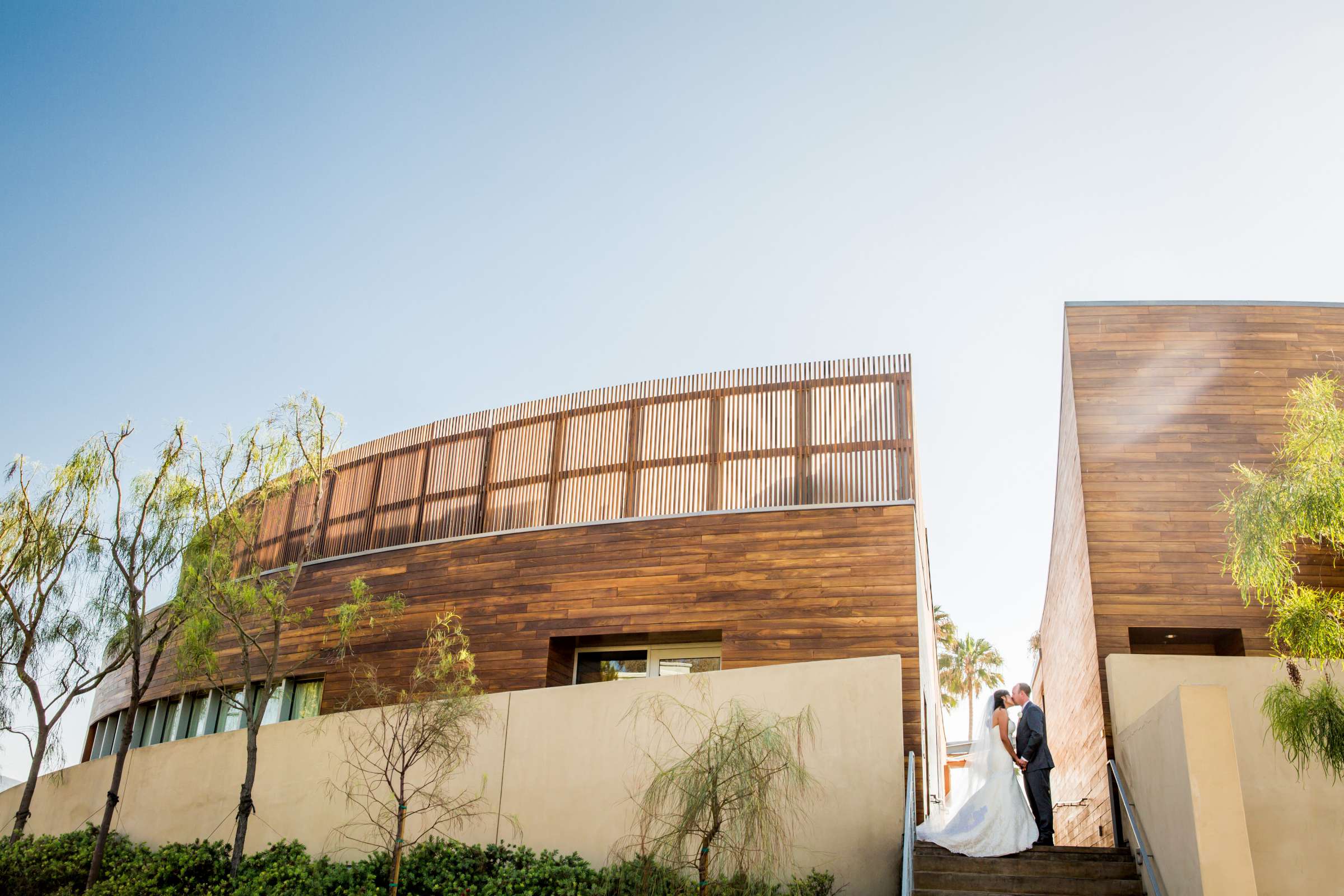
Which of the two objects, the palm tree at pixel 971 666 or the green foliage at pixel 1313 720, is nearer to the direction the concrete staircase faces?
the green foliage

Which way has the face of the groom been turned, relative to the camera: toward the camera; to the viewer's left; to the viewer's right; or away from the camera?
to the viewer's left

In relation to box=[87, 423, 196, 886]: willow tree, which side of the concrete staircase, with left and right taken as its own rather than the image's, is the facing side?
right

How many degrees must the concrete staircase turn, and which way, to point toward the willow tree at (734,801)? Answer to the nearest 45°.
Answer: approximately 45° to its right

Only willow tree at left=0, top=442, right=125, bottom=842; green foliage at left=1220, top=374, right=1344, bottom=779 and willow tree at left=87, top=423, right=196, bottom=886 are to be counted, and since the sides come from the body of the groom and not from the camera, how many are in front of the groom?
2

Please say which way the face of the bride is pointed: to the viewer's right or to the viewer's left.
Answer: to the viewer's right

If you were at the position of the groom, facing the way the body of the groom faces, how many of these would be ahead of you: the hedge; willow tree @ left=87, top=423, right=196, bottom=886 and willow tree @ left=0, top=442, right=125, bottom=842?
3

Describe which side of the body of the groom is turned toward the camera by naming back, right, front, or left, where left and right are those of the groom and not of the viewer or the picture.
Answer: left

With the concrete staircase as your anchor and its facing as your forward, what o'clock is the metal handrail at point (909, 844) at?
The metal handrail is roughly at 2 o'clock from the concrete staircase.

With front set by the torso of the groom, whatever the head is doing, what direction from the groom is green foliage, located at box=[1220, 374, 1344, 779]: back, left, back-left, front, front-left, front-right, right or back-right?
back-left

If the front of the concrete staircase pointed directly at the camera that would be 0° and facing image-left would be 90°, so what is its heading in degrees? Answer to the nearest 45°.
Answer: approximately 0°

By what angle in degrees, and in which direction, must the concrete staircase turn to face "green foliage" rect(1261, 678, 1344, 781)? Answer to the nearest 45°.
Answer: approximately 45° to its left

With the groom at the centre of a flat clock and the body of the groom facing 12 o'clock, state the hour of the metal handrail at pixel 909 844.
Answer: The metal handrail is roughly at 10 o'clock from the groom.

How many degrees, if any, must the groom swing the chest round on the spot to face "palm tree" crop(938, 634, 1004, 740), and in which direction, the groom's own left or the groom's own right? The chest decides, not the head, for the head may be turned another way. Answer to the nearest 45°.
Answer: approximately 90° to the groom's own right
